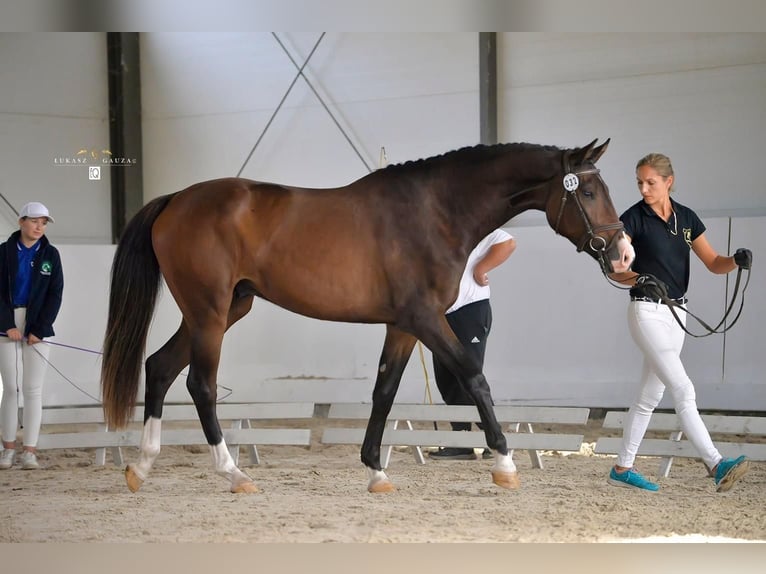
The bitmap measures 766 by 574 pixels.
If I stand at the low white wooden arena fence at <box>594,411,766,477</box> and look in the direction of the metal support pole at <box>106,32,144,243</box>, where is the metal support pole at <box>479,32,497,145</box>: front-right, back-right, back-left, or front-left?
front-right

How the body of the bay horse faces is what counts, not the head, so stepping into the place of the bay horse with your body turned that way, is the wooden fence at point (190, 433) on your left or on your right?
on your left

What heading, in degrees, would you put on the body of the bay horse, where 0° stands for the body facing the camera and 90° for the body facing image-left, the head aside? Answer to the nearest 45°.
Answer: approximately 270°

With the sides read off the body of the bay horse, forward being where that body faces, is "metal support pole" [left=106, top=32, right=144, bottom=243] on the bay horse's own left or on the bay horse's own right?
on the bay horse's own left

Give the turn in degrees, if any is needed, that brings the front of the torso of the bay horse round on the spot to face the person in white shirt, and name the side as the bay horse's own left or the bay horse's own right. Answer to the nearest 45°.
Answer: approximately 45° to the bay horse's own left

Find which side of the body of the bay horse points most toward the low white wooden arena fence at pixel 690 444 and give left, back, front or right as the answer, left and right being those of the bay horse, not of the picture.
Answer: front

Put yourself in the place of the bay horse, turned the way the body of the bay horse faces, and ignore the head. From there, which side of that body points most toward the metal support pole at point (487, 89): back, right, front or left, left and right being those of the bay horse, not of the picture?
left
